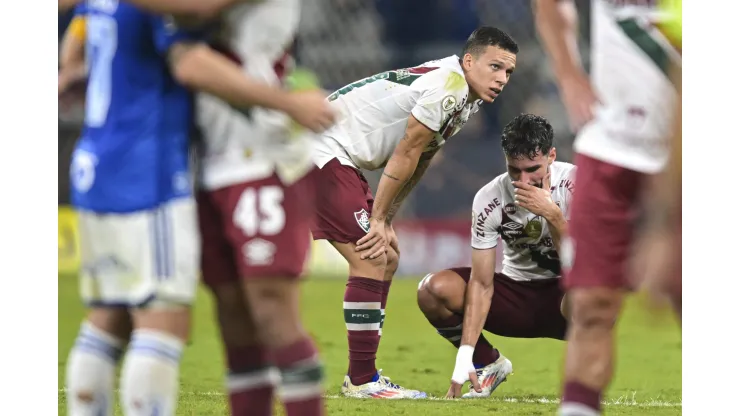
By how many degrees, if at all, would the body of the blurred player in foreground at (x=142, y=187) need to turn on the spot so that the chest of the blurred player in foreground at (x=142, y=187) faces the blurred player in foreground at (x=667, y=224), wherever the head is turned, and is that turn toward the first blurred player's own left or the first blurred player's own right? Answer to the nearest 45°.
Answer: approximately 45° to the first blurred player's own right

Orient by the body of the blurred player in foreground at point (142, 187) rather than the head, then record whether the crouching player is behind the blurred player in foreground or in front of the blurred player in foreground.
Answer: in front

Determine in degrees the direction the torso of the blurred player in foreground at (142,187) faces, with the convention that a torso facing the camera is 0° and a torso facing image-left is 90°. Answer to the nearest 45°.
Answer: approximately 225°

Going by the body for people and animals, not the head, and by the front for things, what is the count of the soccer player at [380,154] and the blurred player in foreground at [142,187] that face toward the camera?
0

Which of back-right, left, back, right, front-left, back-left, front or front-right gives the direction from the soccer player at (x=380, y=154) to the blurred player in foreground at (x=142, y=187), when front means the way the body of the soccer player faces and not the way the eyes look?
right

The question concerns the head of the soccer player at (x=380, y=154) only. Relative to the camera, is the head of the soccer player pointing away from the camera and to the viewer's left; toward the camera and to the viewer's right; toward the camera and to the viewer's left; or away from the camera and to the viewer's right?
toward the camera and to the viewer's right

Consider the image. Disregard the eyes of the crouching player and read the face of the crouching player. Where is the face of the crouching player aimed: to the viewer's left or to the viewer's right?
to the viewer's left

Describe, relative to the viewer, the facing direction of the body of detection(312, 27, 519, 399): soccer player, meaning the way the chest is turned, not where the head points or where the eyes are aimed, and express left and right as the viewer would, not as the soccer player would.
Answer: facing to the right of the viewer
